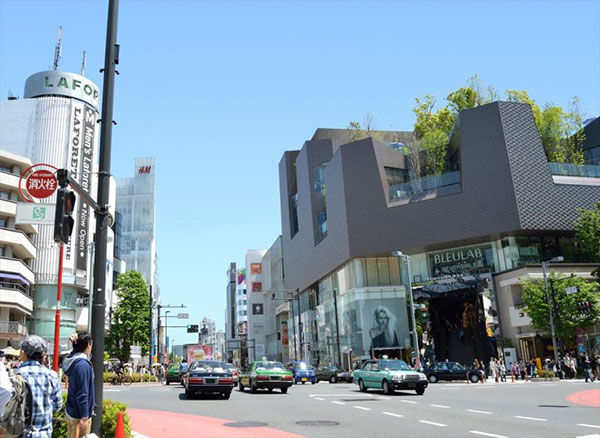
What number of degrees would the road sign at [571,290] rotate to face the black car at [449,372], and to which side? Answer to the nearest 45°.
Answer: approximately 45° to its right

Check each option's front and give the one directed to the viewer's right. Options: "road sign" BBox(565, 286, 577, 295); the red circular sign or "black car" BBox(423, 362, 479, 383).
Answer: the black car

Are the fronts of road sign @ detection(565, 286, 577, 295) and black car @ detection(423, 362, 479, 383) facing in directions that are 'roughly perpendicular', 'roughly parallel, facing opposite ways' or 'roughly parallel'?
roughly perpendicular

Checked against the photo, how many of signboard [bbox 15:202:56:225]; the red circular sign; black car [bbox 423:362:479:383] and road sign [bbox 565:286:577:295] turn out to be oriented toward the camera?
3

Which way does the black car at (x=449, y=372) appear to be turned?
to the viewer's right

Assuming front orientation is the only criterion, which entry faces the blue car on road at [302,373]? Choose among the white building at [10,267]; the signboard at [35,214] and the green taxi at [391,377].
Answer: the white building

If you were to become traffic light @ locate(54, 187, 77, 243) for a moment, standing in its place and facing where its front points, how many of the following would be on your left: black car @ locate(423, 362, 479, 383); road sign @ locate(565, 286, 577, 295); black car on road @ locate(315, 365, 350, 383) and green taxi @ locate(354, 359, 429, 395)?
4
